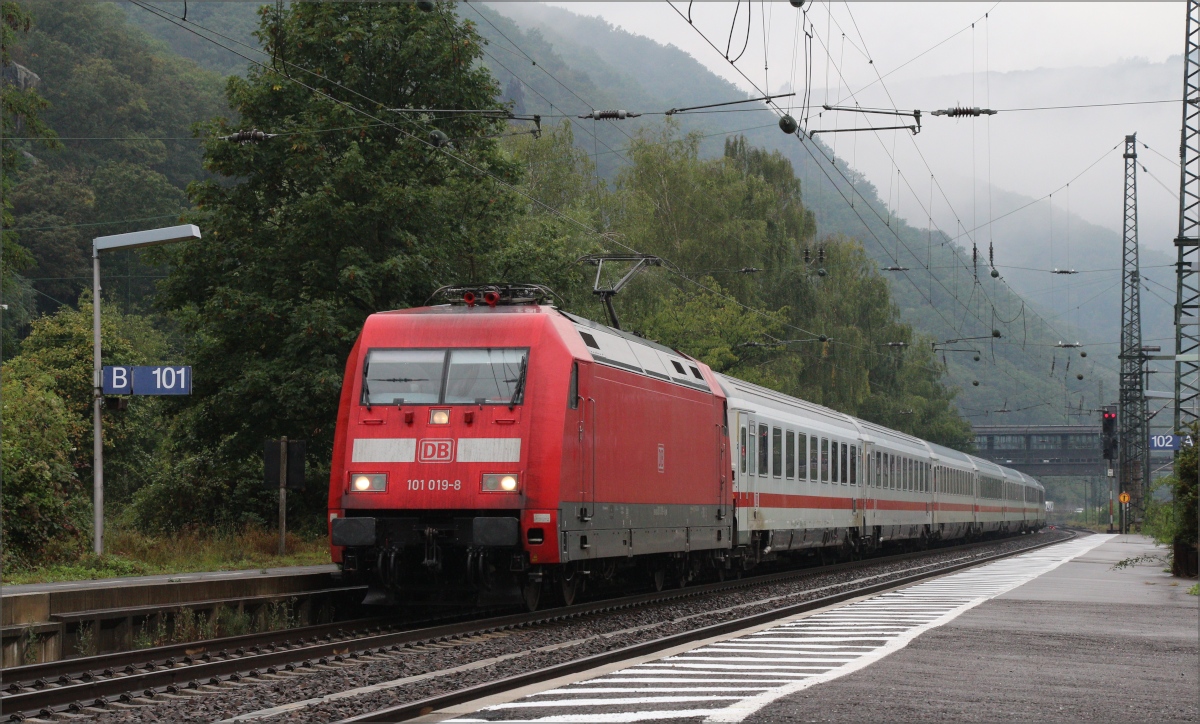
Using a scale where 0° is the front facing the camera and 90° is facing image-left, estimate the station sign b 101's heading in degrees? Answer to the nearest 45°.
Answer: approximately 0°

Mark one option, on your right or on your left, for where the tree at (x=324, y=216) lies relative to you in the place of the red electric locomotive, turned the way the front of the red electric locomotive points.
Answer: on your right

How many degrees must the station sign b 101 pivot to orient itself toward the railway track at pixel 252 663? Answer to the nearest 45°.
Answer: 0° — it already faces it

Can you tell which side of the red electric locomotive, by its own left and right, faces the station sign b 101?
right

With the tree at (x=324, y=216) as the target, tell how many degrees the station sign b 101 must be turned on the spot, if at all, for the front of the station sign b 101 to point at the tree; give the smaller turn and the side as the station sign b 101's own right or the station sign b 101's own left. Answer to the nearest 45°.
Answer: approximately 180°

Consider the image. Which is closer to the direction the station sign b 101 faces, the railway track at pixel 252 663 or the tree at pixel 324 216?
the railway track

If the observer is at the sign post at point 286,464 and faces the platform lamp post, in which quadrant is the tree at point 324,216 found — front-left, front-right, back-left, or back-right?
back-right

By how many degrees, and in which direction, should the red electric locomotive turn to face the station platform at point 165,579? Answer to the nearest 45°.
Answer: approximately 90° to its right
